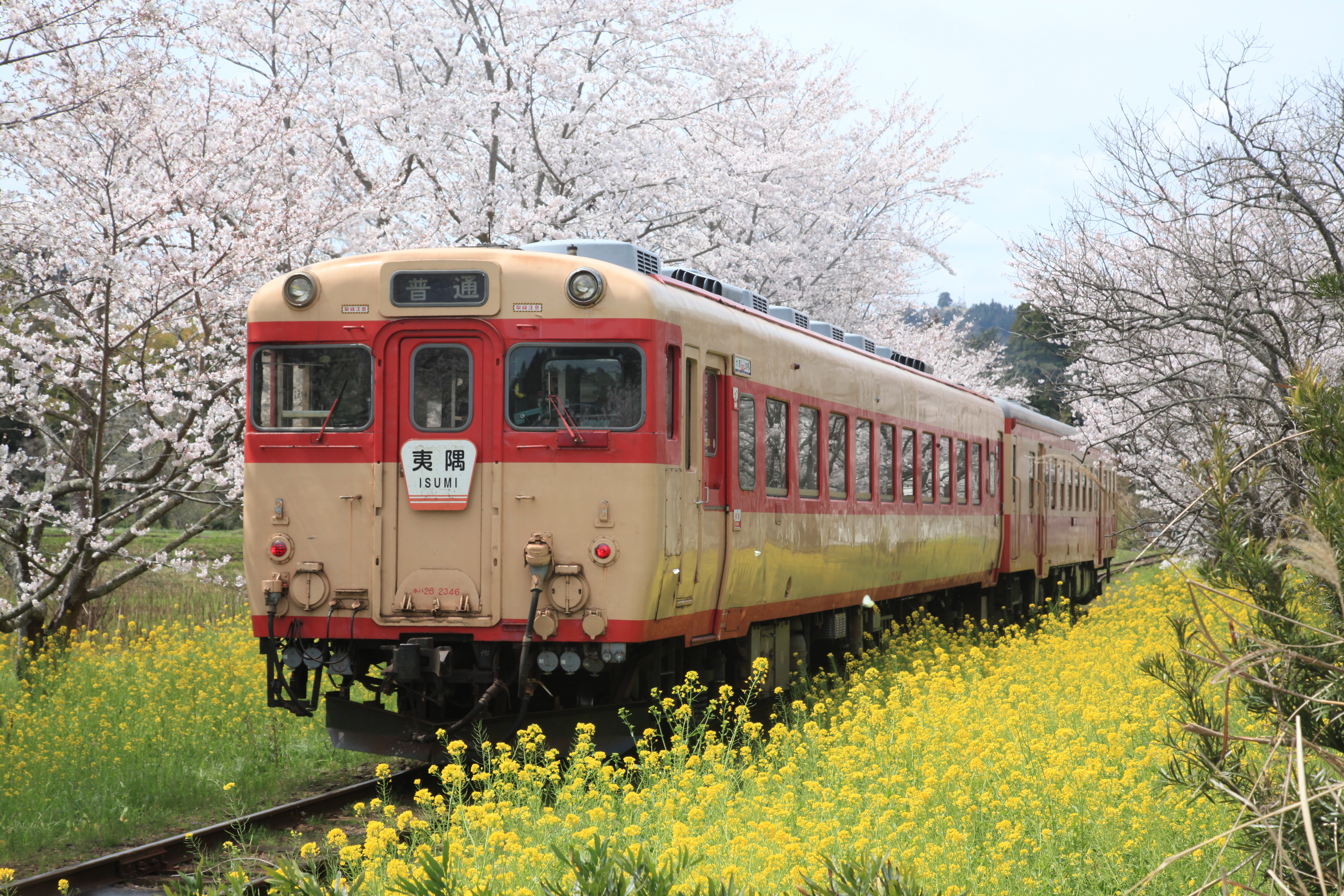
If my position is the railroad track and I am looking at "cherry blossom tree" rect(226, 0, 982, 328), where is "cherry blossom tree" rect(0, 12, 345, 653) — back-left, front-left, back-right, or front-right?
front-left

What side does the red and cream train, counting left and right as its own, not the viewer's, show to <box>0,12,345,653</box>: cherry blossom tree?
right

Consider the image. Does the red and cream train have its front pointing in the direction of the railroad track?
yes

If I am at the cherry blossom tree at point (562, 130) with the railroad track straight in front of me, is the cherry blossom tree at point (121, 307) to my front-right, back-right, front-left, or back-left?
front-right

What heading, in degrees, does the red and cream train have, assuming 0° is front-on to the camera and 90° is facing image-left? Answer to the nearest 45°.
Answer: approximately 45°

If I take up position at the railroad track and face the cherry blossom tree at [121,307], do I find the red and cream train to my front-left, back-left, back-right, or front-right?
front-right

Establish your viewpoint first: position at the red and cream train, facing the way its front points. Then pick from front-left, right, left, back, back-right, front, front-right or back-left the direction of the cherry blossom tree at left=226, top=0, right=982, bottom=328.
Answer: back-right

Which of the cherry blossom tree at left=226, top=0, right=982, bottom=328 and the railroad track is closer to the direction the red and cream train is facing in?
the railroad track
